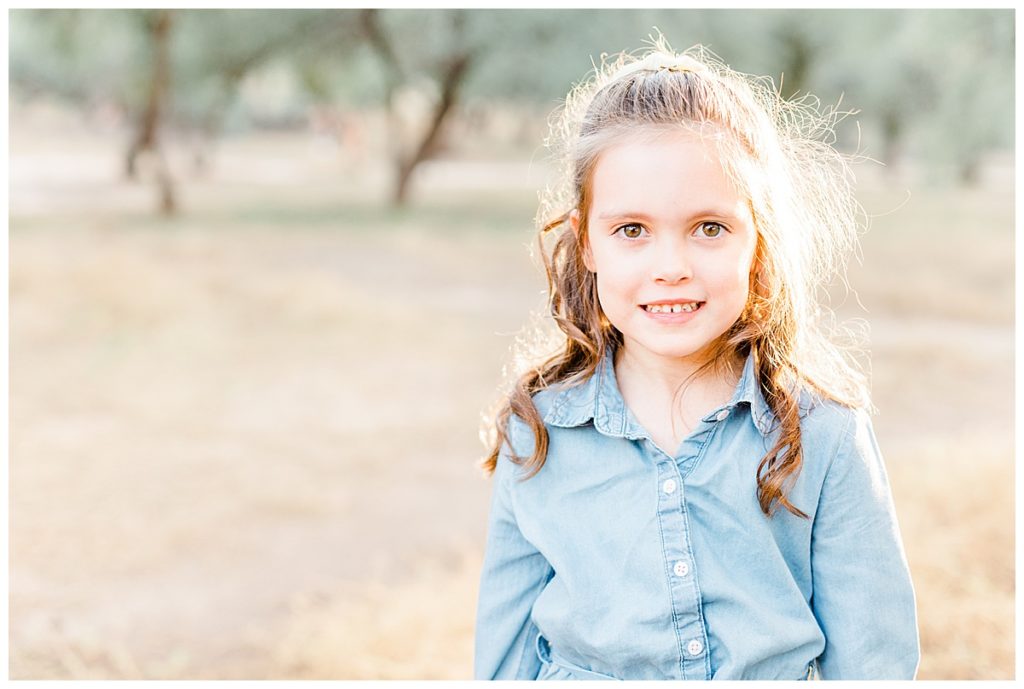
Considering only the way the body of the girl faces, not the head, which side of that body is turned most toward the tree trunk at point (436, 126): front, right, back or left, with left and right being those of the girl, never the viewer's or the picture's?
back

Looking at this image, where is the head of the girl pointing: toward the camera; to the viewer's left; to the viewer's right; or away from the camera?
toward the camera

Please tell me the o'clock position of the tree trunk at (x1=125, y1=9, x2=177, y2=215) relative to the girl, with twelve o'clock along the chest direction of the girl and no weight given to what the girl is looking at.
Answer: The tree trunk is roughly at 5 o'clock from the girl.

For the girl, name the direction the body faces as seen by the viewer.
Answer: toward the camera
